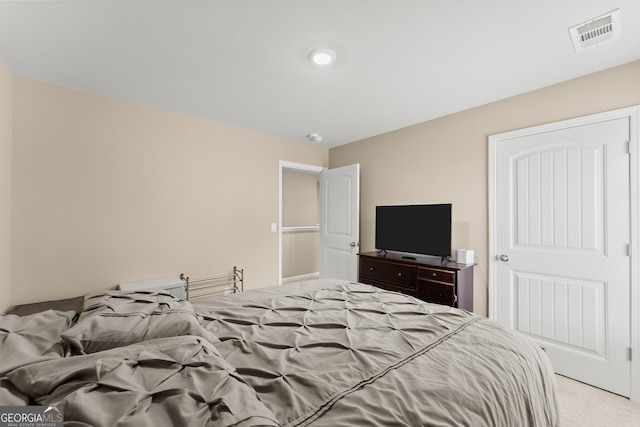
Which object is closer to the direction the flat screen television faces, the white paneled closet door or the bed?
the bed

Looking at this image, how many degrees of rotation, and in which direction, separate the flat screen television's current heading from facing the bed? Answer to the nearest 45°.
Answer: approximately 45° to its left

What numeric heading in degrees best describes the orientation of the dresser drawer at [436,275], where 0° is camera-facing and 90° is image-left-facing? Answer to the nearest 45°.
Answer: approximately 45°

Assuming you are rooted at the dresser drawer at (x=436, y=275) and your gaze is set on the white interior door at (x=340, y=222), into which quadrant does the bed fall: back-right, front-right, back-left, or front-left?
back-left

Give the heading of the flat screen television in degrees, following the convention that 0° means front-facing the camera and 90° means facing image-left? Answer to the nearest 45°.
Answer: approximately 45°
